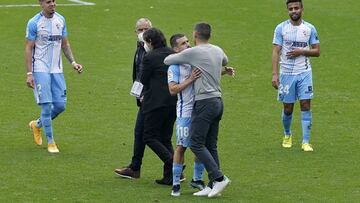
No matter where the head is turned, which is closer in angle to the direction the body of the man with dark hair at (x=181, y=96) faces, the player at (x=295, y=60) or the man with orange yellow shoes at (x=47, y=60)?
the player

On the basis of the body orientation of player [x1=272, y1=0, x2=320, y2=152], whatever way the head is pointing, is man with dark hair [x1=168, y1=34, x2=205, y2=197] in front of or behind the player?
in front

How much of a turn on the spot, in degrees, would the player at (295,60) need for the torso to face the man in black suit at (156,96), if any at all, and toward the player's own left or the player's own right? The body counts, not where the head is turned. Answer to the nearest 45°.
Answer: approximately 45° to the player's own right

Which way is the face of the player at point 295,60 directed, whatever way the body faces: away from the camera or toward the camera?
toward the camera

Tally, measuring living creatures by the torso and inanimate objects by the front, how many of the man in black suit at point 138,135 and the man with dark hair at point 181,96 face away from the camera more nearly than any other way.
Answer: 0

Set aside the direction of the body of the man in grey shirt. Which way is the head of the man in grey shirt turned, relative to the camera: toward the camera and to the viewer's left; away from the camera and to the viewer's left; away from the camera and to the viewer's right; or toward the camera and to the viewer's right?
away from the camera and to the viewer's left

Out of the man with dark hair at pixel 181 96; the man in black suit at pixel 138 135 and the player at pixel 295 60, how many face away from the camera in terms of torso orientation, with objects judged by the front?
0

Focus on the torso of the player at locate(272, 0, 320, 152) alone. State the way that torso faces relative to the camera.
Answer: toward the camera

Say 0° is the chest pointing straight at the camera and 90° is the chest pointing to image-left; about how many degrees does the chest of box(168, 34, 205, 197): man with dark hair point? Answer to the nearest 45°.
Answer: approximately 315°

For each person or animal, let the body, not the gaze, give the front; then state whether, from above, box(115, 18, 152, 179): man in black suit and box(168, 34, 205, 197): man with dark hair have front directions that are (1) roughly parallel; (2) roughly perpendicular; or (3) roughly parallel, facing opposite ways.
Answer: roughly perpendicular

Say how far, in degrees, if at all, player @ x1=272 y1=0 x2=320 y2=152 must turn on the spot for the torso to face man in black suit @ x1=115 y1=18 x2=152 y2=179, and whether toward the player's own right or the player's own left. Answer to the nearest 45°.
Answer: approximately 45° to the player's own right
